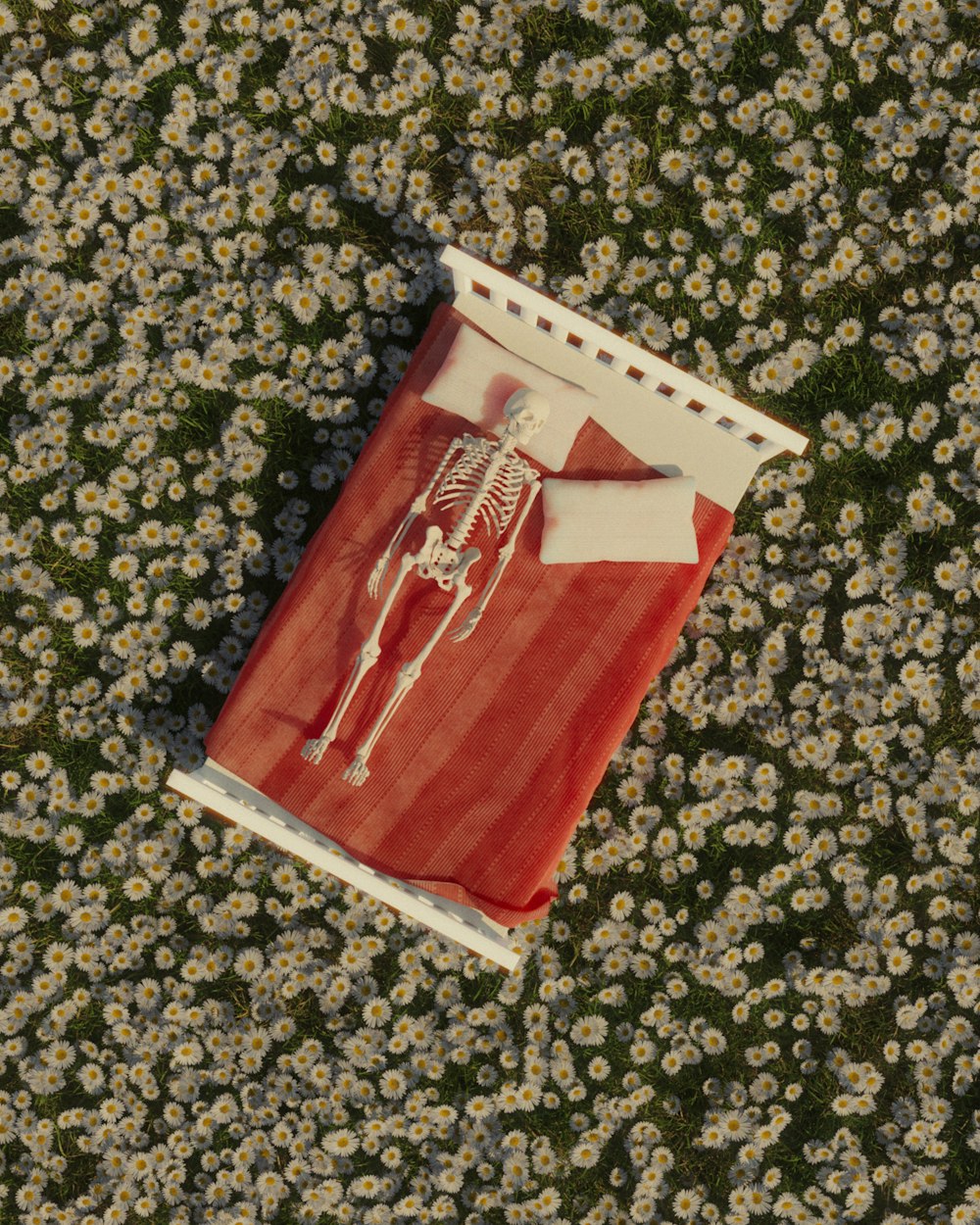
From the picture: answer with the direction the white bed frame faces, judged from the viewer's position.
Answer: facing the viewer and to the left of the viewer
